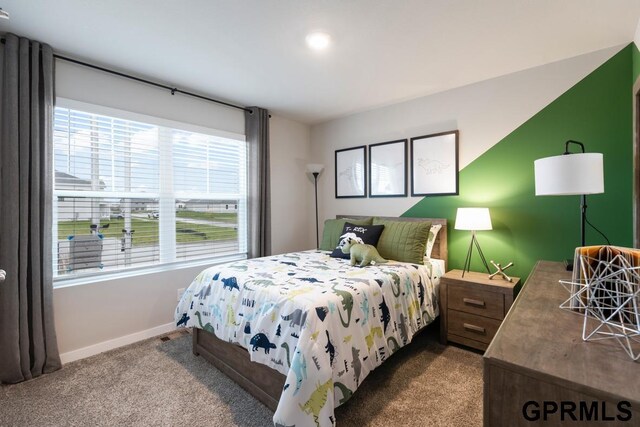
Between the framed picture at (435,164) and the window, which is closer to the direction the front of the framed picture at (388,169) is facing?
the window

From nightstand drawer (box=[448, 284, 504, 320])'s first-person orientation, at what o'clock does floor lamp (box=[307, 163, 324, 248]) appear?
The floor lamp is roughly at 2 o'clock from the nightstand drawer.

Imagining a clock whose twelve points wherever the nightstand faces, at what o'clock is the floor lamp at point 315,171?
The floor lamp is roughly at 2 o'clock from the nightstand.
